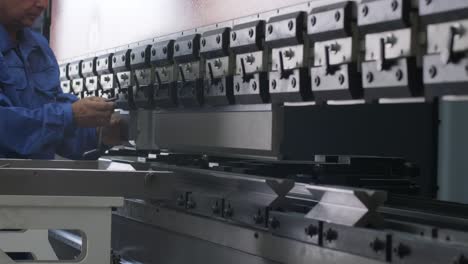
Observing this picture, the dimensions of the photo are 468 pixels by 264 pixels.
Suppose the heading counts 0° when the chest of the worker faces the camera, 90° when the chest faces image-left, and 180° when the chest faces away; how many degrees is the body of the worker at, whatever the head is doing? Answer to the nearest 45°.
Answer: approximately 315°
